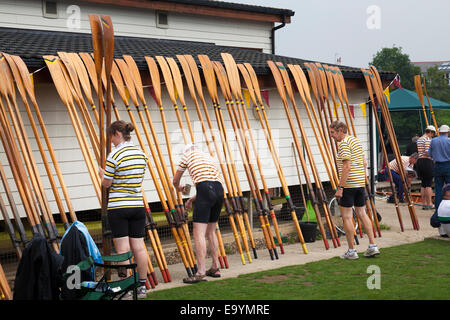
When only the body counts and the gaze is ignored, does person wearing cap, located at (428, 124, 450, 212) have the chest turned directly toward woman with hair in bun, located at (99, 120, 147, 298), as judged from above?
no

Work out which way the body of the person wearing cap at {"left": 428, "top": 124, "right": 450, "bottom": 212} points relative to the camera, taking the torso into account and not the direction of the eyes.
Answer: away from the camera

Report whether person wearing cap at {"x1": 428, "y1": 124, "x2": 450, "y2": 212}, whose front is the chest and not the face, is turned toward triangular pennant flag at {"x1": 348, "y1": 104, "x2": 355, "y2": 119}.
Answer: no

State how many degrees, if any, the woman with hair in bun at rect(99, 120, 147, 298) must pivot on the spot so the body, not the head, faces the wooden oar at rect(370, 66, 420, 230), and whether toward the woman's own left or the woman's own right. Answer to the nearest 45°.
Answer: approximately 90° to the woman's own right

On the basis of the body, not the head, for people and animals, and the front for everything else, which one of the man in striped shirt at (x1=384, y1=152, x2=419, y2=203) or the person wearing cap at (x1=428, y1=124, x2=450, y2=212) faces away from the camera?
the person wearing cap

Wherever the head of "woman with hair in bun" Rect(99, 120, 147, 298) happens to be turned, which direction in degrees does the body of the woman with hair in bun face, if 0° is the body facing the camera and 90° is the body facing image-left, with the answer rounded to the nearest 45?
approximately 135°

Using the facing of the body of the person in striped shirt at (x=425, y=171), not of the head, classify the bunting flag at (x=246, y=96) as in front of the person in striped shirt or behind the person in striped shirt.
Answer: behind

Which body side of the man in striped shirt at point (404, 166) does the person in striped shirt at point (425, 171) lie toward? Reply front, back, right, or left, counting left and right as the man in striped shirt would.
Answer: right

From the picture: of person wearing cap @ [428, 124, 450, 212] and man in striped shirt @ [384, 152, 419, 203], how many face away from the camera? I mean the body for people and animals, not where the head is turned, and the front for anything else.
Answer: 1

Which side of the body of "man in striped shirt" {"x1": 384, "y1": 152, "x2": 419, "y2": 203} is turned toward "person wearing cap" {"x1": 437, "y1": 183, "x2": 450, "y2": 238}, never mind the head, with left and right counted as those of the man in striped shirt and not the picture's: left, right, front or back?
right

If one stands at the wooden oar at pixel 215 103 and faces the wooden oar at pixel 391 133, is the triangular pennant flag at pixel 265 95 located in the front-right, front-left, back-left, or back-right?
front-left
